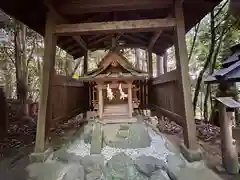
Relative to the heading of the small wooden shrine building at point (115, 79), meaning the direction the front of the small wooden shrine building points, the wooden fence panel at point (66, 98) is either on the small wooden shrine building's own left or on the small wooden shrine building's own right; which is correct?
on the small wooden shrine building's own right

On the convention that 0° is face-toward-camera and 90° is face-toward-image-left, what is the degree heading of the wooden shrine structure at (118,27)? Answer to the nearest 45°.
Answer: approximately 0°

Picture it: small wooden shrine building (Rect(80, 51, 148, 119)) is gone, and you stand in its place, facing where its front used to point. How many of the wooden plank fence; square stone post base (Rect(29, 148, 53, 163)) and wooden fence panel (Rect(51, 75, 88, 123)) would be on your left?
1

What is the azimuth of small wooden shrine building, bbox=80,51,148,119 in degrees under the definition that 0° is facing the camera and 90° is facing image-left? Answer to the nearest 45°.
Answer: approximately 0°
